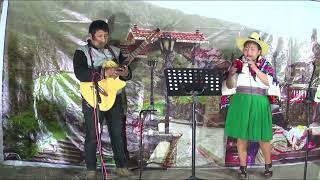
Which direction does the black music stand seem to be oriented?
away from the camera
